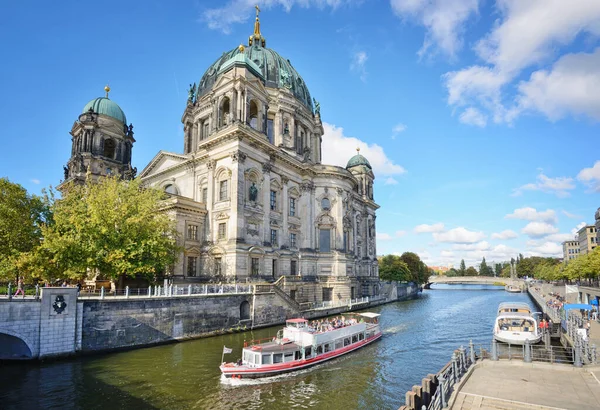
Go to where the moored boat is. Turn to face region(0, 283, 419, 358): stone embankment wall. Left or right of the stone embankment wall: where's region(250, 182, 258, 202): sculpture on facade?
right

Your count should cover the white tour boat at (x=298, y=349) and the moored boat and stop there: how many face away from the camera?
1

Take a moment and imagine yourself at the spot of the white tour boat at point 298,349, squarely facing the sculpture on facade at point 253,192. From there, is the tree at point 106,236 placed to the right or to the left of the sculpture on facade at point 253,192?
left
